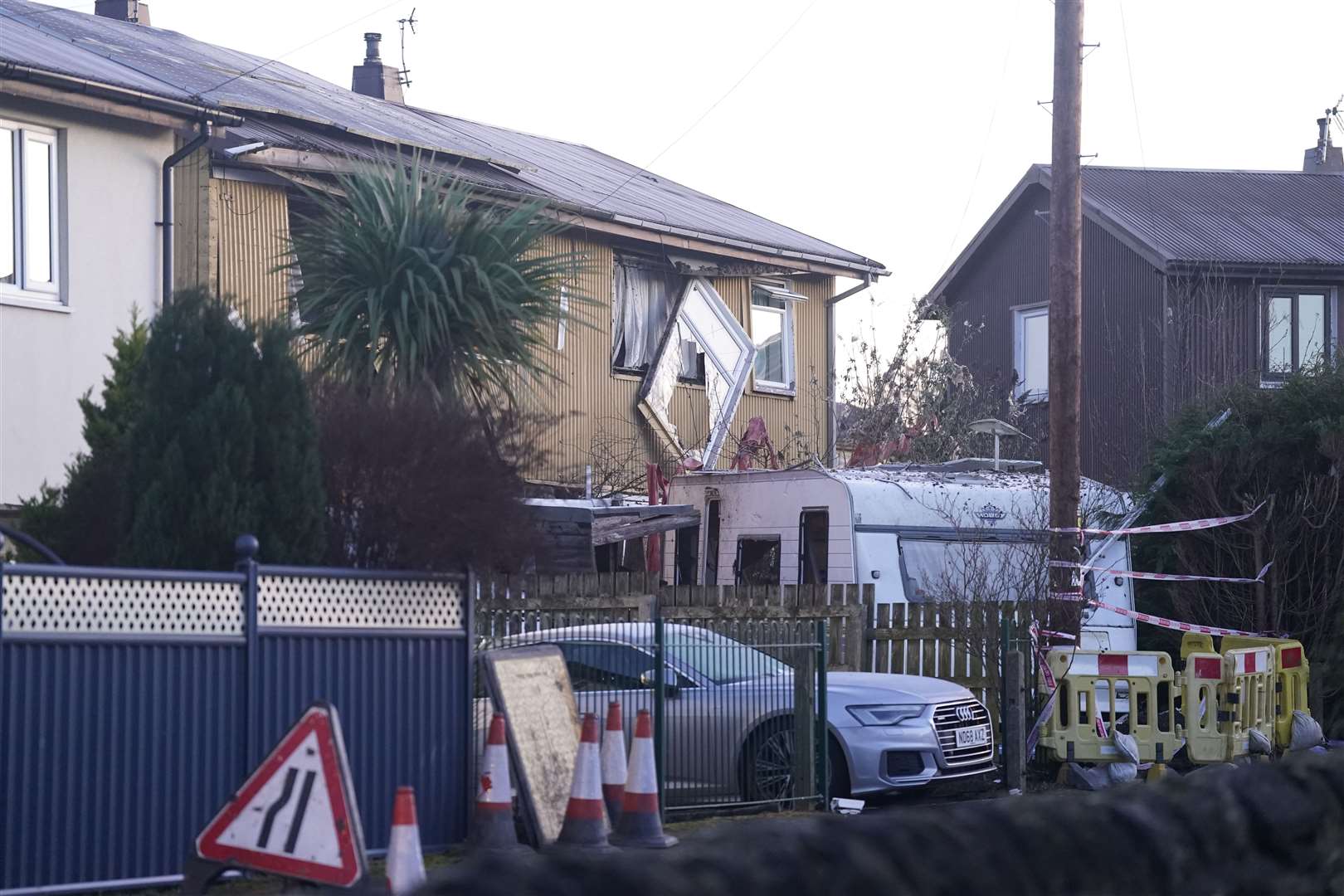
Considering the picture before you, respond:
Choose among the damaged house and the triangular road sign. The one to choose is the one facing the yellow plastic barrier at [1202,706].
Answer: the damaged house

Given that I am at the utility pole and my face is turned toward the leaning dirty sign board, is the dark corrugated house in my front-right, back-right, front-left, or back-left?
back-right

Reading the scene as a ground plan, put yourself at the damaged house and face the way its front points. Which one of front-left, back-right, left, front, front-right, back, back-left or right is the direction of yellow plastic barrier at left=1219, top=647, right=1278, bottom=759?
front

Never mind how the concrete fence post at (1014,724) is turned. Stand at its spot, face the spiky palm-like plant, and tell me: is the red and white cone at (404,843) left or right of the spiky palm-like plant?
left

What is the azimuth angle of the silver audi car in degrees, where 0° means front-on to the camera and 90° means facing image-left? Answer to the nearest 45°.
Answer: approximately 315°

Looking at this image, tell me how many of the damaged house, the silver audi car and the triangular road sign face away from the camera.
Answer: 0

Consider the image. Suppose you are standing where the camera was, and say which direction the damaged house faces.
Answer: facing the viewer and to the right of the viewer

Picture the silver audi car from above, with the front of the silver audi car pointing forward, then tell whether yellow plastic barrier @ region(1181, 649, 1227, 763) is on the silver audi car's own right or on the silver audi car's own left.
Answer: on the silver audi car's own left

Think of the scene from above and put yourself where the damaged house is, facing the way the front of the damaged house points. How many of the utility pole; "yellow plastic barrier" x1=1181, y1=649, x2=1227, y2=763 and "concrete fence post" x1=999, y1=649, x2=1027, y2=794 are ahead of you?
3
